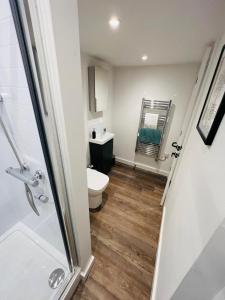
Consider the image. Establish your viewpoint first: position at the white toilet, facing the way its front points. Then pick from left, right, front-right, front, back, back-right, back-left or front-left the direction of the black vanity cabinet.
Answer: back-left

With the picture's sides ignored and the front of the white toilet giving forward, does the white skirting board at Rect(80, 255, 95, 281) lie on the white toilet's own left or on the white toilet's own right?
on the white toilet's own right

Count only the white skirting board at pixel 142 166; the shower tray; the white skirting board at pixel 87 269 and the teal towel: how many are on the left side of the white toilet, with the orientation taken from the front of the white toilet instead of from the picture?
2

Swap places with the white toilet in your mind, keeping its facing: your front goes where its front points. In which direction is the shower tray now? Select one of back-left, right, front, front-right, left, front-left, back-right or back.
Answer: right

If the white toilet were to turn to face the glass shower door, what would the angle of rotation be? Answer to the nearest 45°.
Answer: approximately 90° to its right

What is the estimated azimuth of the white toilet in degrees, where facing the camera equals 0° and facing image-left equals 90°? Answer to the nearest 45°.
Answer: approximately 315°

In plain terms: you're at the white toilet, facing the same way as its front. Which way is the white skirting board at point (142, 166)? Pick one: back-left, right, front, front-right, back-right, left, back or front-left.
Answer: left

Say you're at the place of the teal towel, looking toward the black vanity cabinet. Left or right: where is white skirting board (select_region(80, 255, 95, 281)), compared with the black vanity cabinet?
left
